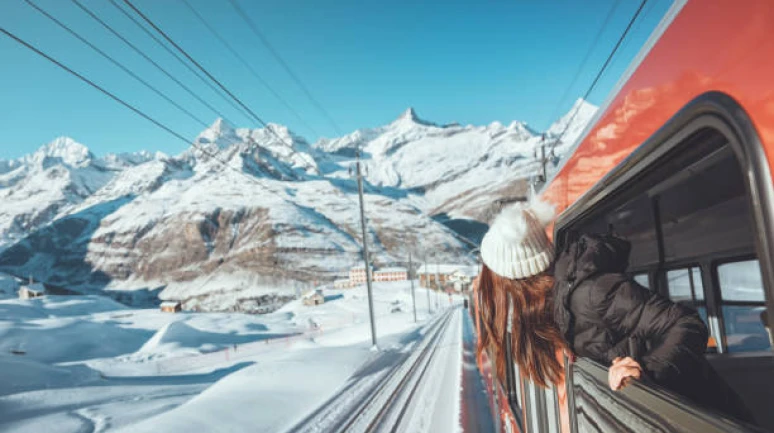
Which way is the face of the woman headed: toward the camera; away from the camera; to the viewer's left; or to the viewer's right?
away from the camera

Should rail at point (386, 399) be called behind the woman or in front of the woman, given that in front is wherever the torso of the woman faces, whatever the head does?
in front

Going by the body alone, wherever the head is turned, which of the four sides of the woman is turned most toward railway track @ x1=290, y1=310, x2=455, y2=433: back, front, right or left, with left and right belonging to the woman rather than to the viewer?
front

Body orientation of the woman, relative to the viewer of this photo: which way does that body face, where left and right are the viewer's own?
facing away from the viewer and to the left of the viewer
